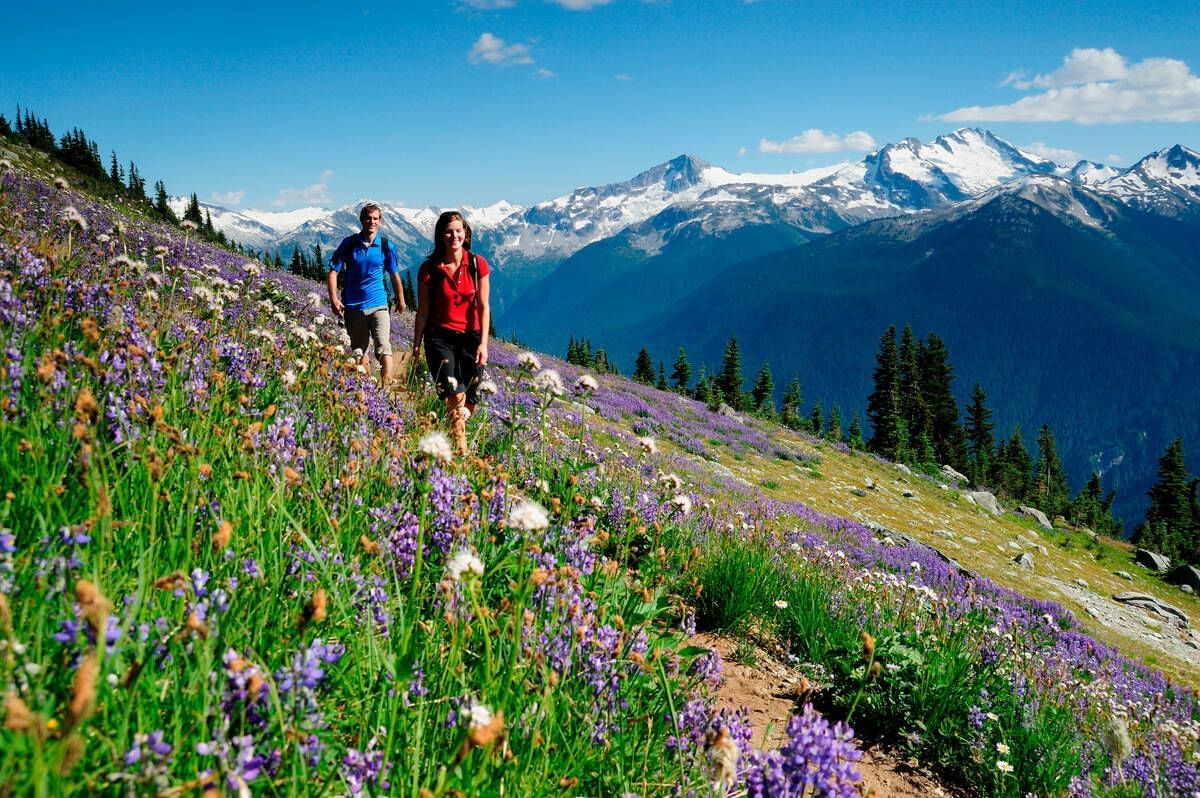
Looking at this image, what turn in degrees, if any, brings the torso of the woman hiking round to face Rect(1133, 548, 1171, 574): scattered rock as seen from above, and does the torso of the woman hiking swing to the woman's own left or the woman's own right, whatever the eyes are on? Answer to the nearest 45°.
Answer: approximately 135° to the woman's own left

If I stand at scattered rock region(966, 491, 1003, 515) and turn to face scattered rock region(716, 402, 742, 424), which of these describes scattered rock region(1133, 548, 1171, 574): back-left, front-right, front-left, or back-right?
back-right

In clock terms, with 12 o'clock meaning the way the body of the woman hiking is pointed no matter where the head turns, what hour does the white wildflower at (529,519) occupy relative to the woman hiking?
The white wildflower is roughly at 12 o'clock from the woman hiking.

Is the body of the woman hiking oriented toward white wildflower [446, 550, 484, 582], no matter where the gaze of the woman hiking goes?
yes

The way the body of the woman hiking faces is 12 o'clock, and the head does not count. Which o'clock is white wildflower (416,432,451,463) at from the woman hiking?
The white wildflower is roughly at 12 o'clock from the woman hiking.

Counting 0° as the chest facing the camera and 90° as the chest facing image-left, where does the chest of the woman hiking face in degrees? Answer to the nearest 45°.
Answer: approximately 0°

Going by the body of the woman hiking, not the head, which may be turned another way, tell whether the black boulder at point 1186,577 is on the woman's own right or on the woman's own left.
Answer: on the woman's own left

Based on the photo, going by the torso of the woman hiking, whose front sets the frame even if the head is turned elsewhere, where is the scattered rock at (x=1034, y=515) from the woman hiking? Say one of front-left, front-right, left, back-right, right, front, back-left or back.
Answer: back-left

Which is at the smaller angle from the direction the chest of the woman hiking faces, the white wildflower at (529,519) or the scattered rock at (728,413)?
the white wildflower

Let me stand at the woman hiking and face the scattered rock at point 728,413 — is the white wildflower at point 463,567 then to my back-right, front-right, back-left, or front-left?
back-right
